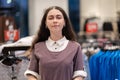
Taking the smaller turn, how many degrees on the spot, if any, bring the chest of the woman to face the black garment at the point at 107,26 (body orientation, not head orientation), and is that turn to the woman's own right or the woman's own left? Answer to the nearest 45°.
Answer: approximately 180°

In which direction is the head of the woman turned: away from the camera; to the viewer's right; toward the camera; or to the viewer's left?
toward the camera

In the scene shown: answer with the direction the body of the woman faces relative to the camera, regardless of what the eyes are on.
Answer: toward the camera

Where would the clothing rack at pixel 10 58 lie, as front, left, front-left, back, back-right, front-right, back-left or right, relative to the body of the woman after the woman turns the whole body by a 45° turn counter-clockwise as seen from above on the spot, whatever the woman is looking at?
back
